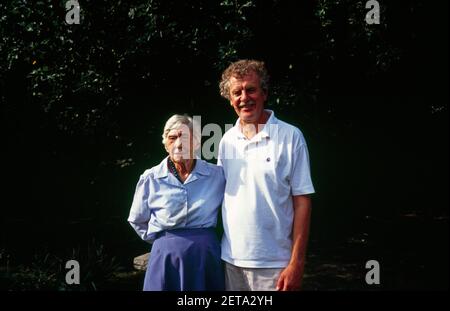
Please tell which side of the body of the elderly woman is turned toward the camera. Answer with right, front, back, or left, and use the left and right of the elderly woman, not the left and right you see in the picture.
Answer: front
